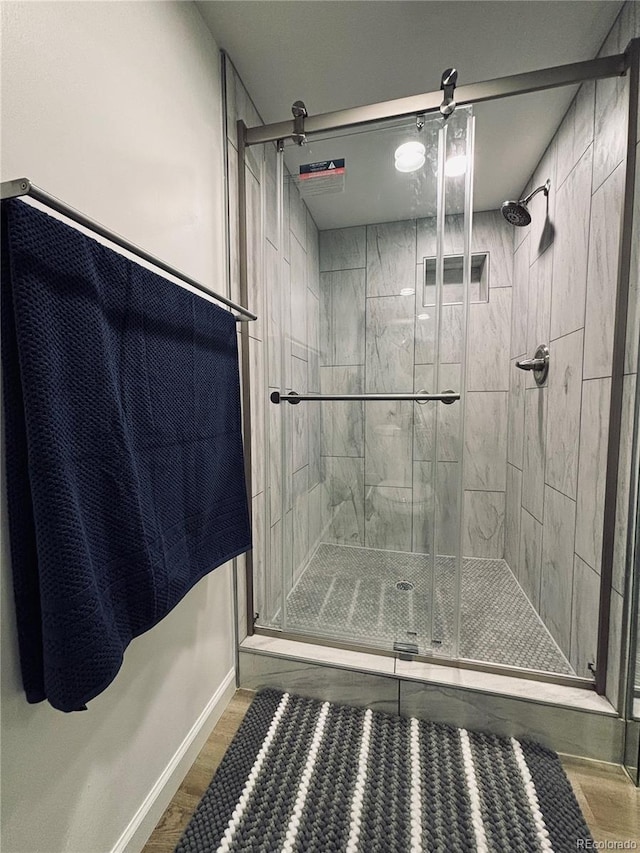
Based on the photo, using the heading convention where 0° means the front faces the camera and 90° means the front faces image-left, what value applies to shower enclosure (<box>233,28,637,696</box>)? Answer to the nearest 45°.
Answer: approximately 0°

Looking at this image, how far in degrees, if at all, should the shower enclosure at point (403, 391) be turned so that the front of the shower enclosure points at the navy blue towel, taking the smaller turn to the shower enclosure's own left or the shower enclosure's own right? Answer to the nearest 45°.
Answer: approximately 45° to the shower enclosure's own right
